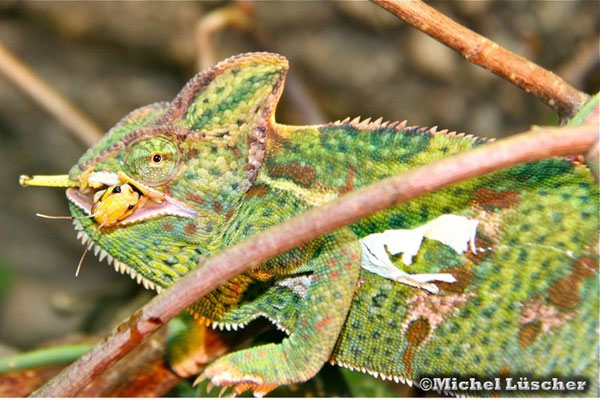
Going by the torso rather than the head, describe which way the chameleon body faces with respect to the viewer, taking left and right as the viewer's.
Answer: facing to the left of the viewer

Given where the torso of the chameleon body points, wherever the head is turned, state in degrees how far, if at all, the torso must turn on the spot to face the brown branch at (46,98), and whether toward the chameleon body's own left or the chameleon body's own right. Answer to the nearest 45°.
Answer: approximately 45° to the chameleon body's own right

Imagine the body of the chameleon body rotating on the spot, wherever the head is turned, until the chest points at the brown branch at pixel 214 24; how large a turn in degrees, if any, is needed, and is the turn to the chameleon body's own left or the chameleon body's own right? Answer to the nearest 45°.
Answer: approximately 45° to the chameleon body's own right
